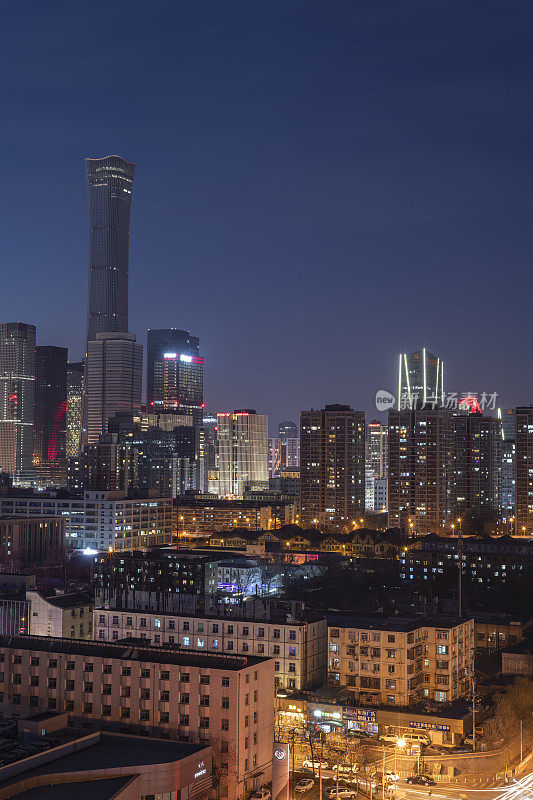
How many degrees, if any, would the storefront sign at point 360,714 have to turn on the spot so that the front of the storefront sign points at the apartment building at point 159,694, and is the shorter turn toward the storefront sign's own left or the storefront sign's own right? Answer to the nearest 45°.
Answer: approximately 45° to the storefront sign's own right

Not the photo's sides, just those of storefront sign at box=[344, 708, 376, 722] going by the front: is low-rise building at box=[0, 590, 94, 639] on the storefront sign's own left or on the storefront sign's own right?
on the storefront sign's own right

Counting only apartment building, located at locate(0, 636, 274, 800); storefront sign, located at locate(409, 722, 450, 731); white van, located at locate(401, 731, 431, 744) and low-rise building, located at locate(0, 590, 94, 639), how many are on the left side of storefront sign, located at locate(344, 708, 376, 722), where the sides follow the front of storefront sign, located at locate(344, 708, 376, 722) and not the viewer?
2

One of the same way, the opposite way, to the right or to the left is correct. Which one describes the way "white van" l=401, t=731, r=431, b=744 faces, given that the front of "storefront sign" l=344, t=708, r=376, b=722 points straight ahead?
to the left

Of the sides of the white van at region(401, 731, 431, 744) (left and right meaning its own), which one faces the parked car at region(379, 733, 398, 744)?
back

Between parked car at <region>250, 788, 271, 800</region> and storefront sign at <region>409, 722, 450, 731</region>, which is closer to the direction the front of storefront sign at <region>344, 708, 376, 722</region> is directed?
the parked car

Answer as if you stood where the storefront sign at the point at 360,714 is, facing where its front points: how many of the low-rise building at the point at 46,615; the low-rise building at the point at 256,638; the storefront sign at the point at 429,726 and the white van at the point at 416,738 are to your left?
2

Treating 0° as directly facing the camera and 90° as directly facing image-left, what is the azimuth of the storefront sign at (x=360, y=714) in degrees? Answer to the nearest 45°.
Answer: approximately 0°

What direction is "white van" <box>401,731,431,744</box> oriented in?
to the viewer's right

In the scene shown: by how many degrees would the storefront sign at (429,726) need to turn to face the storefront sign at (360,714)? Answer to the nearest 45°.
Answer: approximately 90° to its right
